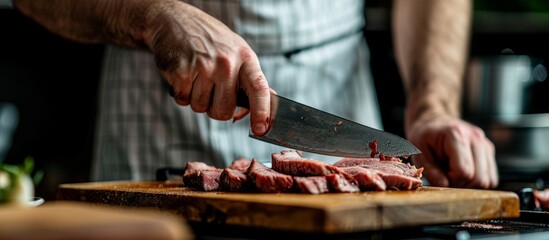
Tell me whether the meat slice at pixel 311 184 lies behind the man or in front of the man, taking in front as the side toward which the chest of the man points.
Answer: in front

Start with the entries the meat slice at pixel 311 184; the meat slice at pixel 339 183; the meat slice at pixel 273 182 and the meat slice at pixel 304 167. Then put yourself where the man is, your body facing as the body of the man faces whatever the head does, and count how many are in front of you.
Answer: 4

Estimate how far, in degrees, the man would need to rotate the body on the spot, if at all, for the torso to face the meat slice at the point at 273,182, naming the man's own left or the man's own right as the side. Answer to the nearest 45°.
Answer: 0° — they already face it

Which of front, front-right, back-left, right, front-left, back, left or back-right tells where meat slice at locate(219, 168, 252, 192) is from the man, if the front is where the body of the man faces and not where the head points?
front

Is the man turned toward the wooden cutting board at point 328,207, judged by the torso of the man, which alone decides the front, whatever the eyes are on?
yes

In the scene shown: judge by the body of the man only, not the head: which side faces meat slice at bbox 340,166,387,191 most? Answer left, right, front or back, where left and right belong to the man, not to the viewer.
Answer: front

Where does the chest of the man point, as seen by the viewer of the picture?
toward the camera

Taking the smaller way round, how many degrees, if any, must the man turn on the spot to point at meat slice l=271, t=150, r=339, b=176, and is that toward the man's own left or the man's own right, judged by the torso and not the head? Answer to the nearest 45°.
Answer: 0° — they already face it

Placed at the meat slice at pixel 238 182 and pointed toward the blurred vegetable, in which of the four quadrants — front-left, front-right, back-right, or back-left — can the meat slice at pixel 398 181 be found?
back-left

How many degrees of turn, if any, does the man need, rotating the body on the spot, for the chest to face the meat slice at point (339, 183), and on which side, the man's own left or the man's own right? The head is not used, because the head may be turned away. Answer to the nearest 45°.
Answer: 0° — they already face it
